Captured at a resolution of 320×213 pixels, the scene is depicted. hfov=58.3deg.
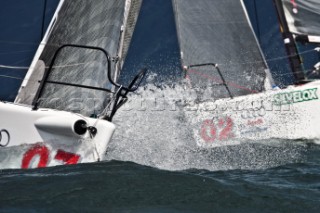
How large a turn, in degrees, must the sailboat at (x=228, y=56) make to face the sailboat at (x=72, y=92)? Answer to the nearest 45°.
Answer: approximately 45° to its left

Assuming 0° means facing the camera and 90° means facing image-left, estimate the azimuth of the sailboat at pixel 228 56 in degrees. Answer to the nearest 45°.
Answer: approximately 90°
